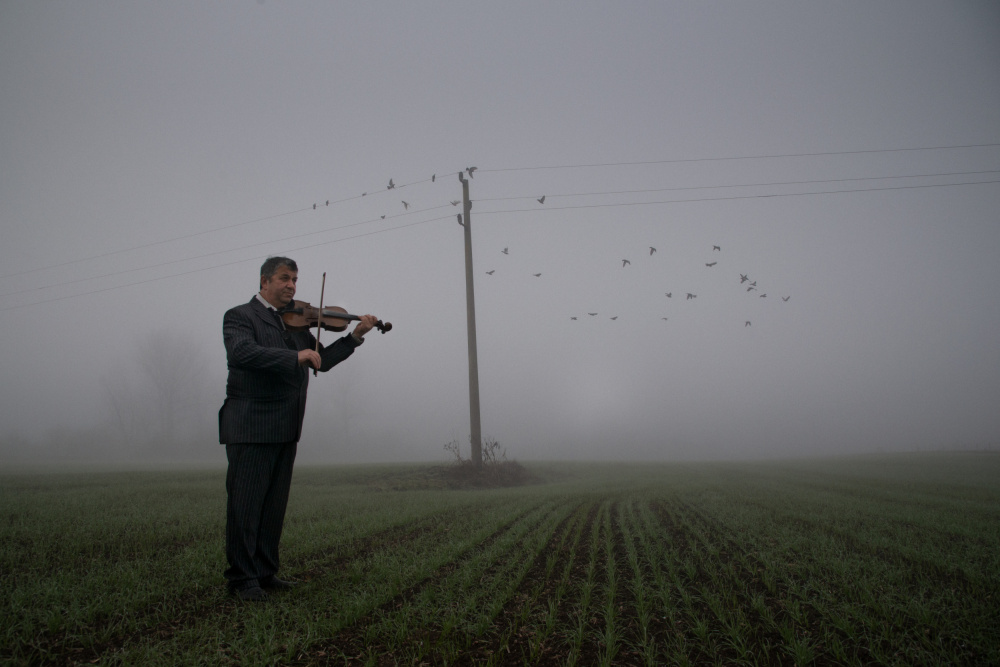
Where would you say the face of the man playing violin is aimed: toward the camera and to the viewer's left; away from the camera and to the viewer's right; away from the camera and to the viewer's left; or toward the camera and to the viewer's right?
toward the camera and to the viewer's right

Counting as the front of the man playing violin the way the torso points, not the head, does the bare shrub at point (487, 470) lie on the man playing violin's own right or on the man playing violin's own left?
on the man playing violin's own left

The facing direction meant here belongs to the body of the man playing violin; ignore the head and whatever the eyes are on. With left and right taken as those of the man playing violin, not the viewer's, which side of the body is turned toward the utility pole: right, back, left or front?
left

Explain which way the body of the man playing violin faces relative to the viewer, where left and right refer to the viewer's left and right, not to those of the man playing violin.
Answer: facing the viewer and to the right of the viewer
